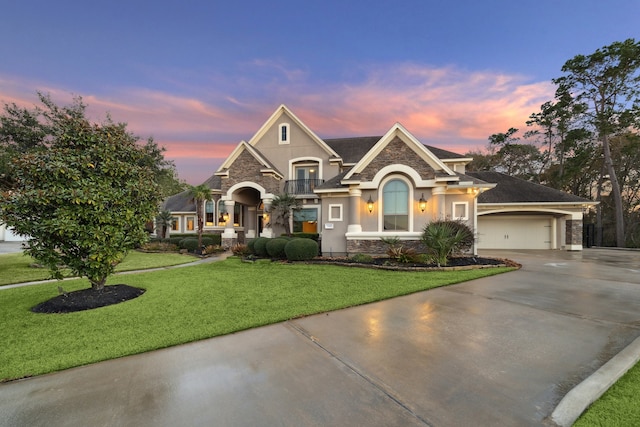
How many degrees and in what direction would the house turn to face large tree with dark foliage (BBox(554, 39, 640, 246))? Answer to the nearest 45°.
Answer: approximately 90° to its left

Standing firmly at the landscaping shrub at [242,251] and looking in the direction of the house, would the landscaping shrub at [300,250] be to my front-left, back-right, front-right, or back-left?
front-right

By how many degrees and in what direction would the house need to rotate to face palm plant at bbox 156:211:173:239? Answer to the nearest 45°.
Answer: approximately 90° to its right

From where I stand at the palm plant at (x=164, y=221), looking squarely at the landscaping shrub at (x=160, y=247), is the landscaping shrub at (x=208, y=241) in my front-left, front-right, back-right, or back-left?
front-left

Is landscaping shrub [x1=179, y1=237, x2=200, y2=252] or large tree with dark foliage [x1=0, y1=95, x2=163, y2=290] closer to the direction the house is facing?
the large tree with dark foliage

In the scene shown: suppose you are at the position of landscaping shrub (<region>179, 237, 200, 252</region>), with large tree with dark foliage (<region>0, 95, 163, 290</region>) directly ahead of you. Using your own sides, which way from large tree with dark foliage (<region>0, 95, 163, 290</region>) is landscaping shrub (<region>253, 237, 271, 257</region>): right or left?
left

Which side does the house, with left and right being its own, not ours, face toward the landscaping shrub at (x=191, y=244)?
right

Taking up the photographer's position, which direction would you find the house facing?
facing the viewer

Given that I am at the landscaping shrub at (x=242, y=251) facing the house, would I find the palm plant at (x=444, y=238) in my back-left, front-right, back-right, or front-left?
front-right

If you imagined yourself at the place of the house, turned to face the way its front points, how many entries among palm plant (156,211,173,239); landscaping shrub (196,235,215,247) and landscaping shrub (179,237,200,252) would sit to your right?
3

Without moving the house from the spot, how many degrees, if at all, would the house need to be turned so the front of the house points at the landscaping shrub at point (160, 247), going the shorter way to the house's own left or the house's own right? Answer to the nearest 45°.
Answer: approximately 90° to the house's own right

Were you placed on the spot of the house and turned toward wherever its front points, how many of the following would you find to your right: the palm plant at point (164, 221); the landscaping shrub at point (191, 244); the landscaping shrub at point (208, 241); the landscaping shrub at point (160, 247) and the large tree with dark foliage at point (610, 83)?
4

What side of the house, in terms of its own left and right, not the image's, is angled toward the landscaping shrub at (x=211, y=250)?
right

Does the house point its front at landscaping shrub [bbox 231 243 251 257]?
no

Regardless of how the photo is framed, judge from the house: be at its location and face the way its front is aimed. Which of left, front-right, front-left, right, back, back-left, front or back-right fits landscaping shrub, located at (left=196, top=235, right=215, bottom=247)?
right

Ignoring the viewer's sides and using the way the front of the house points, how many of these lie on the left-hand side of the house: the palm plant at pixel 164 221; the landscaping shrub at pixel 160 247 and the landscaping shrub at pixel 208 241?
0
